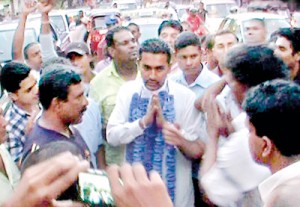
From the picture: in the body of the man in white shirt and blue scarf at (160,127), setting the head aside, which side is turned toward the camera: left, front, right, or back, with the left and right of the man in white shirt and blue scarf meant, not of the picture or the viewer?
front

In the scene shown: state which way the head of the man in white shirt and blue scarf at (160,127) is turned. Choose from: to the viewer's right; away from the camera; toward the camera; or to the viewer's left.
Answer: toward the camera
